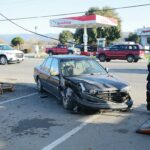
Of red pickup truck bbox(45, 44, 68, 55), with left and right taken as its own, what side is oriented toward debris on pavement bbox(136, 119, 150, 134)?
left

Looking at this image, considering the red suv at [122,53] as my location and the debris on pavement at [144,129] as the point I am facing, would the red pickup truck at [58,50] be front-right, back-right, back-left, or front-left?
back-right

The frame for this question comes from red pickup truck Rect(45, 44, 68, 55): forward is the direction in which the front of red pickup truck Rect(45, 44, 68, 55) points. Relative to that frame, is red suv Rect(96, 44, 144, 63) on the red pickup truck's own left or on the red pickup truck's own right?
on the red pickup truck's own left

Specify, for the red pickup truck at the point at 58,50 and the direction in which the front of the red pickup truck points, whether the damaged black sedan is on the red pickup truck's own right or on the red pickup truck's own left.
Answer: on the red pickup truck's own left

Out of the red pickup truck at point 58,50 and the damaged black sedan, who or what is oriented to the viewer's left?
the red pickup truck

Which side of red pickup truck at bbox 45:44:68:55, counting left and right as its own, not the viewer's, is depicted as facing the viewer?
left
